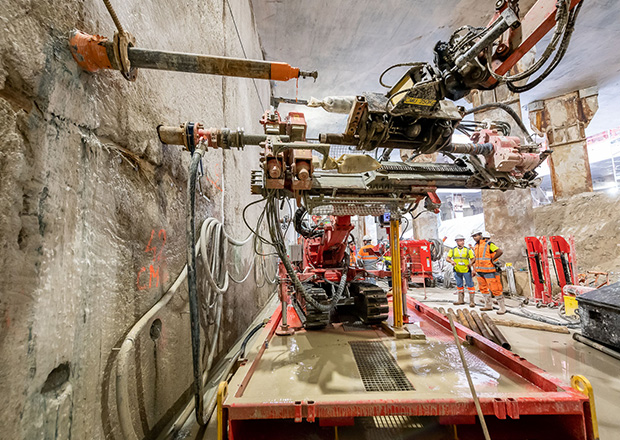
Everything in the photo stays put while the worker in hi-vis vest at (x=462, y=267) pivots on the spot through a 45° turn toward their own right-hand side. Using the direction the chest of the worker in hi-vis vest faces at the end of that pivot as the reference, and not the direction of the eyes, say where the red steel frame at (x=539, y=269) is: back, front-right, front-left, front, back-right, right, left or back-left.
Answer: back-left

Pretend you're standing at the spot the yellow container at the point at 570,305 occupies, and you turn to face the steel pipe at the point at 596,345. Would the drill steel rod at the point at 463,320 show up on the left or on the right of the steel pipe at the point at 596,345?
right

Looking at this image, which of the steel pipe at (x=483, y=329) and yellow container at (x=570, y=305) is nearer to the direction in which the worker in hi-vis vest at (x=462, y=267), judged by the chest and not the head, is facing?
the steel pipe

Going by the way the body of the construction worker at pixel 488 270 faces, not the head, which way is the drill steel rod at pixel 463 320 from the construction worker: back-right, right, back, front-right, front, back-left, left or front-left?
front-left

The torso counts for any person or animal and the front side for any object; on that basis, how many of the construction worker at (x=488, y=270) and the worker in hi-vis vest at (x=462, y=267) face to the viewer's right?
0

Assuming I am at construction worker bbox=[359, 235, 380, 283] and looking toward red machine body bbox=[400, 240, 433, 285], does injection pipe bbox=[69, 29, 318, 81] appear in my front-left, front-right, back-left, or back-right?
back-right

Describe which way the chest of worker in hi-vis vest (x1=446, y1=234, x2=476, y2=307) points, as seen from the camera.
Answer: toward the camera

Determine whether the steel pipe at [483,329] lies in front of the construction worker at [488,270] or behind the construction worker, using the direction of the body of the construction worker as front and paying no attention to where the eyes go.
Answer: in front

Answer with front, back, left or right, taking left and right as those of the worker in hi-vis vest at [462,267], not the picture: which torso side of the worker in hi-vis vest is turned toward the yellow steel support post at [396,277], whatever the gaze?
front

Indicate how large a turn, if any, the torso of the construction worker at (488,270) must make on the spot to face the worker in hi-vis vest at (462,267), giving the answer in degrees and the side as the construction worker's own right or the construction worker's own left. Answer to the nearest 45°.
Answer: approximately 90° to the construction worker's own right

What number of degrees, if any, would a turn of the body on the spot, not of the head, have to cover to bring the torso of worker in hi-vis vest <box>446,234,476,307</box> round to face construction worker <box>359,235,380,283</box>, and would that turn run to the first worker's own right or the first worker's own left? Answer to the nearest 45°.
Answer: approximately 90° to the first worker's own right

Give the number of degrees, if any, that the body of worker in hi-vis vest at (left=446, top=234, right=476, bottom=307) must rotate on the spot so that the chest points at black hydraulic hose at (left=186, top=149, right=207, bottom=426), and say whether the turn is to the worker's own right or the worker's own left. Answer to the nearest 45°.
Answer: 0° — they already face it

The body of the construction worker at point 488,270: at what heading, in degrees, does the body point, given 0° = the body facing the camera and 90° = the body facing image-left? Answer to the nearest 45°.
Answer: approximately 45°

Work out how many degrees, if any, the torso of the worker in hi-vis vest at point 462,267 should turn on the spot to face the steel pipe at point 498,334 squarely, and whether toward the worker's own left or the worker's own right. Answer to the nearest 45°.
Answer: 0° — they already face it
